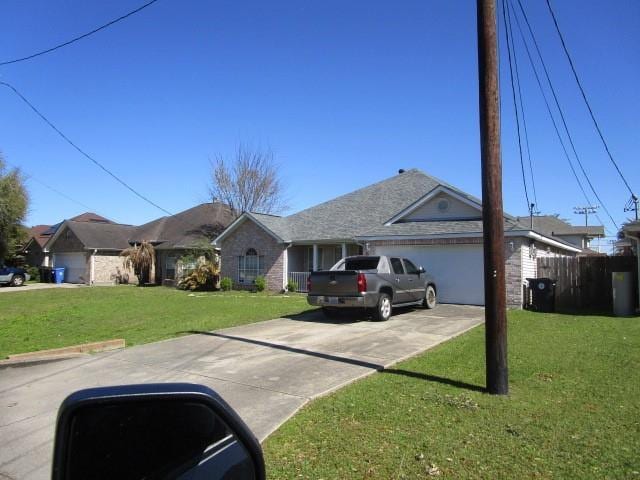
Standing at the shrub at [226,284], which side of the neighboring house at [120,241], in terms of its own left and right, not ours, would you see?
left

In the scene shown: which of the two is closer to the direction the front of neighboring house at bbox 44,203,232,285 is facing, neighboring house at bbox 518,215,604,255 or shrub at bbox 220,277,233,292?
the shrub

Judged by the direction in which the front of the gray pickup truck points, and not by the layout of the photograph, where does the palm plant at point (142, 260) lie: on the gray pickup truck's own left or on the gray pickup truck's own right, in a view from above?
on the gray pickup truck's own left

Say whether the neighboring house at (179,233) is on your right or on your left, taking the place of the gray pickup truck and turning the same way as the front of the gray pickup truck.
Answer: on your left

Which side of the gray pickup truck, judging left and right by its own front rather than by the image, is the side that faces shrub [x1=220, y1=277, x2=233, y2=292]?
left

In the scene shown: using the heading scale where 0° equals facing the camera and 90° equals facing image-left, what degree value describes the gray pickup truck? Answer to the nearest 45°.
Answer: approximately 225°

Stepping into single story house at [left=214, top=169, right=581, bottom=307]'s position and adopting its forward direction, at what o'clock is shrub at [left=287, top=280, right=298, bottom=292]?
The shrub is roughly at 2 o'clock from the single story house.

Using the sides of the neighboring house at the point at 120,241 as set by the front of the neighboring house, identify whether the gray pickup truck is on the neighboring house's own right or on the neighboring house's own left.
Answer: on the neighboring house's own left

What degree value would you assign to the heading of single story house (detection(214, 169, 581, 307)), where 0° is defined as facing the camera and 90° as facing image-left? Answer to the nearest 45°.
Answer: approximately 45°

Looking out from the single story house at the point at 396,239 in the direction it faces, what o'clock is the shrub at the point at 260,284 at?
The shrub is roughly at 2 o'clock from the single story house.

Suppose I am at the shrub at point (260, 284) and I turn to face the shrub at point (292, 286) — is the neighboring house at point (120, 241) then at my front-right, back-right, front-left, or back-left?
back-left

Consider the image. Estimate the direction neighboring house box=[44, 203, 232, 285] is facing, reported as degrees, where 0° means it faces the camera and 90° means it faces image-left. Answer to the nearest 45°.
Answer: approximately 45°
